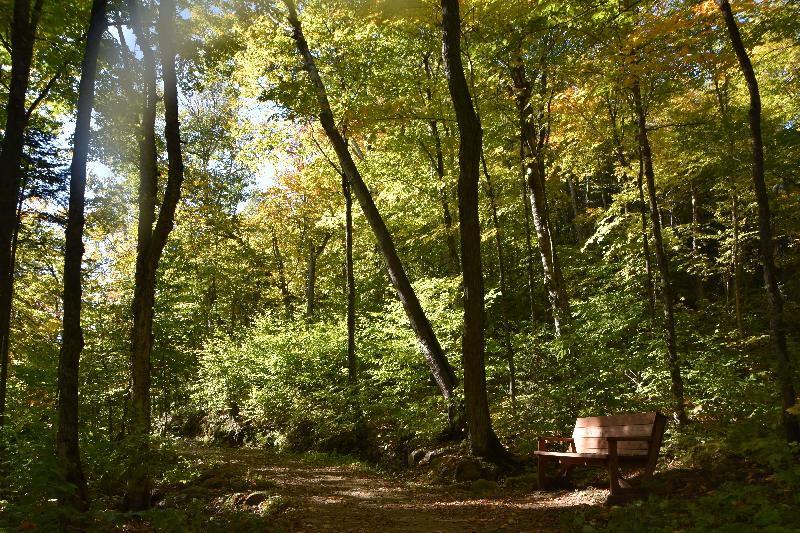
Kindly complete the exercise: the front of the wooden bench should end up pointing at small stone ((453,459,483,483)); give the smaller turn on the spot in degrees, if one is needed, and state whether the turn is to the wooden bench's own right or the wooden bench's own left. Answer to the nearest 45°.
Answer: approximately 90° to the wooden bench's own right

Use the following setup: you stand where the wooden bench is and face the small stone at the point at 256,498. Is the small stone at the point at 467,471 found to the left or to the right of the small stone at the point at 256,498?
right

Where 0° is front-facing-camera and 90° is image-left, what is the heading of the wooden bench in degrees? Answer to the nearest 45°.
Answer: approximately 45°

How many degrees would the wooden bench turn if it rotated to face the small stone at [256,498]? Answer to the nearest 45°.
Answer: approximately 45° to its right

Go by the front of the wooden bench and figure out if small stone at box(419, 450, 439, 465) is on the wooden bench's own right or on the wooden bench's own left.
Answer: on the wooden bench's own right
